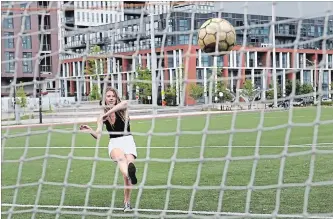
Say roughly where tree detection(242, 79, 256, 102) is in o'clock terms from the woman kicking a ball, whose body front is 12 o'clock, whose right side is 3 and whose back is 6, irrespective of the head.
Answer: The tree is roughly at 7 o'clock from the woman kicking a ball.

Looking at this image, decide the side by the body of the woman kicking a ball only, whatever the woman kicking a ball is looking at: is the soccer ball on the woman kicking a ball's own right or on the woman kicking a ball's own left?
on the woman kicking a ball's own left

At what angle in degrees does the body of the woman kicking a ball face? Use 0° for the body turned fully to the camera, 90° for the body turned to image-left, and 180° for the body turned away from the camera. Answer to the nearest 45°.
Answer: approximately 0°
